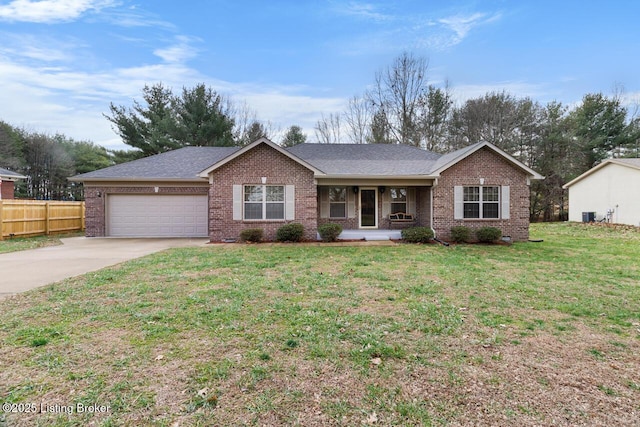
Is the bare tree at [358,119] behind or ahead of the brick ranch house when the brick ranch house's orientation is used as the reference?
behind

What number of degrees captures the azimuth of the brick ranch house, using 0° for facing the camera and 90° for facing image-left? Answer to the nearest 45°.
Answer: approximately 0°

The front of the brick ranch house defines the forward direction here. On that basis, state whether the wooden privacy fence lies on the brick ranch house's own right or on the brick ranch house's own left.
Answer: on the brick ranch house's own right

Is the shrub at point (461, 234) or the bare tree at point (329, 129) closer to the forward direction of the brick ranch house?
the shrub

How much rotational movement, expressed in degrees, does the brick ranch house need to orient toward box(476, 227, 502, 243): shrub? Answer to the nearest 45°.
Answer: approximately 90° to its left

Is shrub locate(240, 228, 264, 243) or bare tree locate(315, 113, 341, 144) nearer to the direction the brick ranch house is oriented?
the shrub

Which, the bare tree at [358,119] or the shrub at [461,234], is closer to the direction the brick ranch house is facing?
the shrub

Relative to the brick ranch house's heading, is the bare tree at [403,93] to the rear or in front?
to the rear

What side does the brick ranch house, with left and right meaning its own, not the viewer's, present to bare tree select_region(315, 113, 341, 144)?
back
